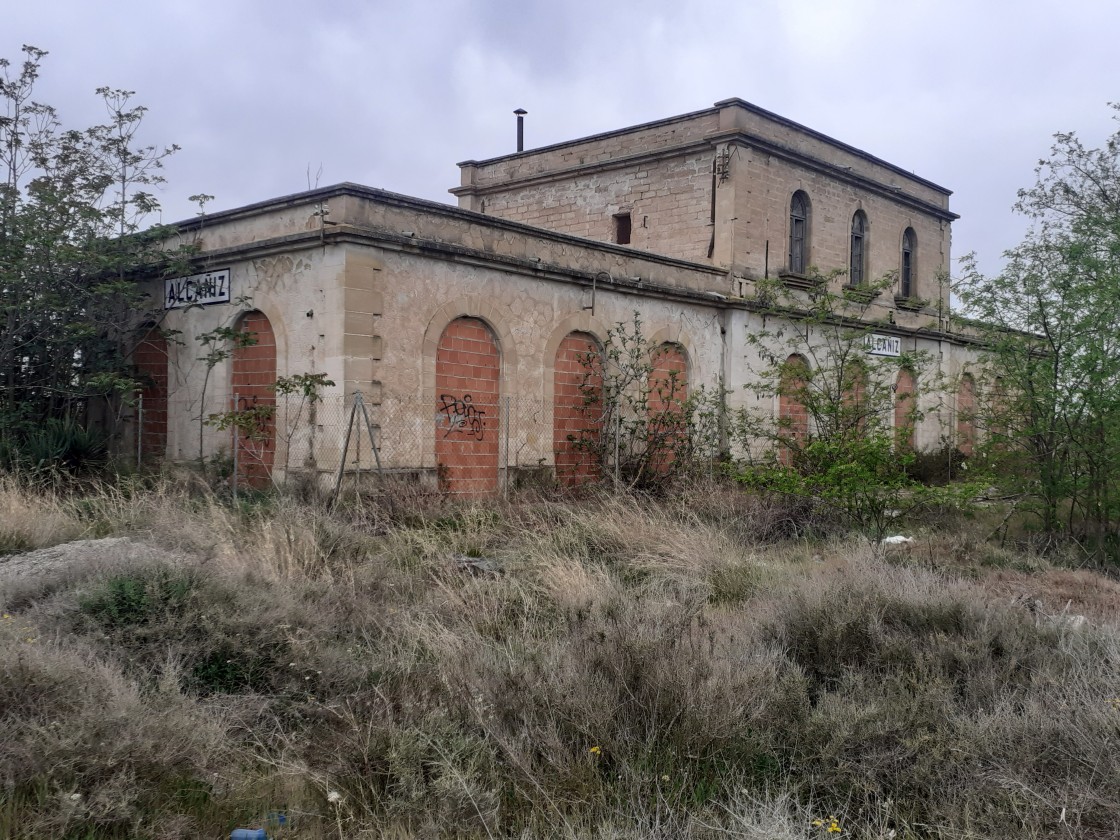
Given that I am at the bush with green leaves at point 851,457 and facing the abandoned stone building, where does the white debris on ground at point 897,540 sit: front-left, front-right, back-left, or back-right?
back-left

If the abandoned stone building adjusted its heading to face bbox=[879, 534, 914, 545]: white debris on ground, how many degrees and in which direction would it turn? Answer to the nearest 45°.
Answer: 0° — it already faces it

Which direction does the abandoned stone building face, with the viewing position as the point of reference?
facing the viewer and to the right of the viewer
